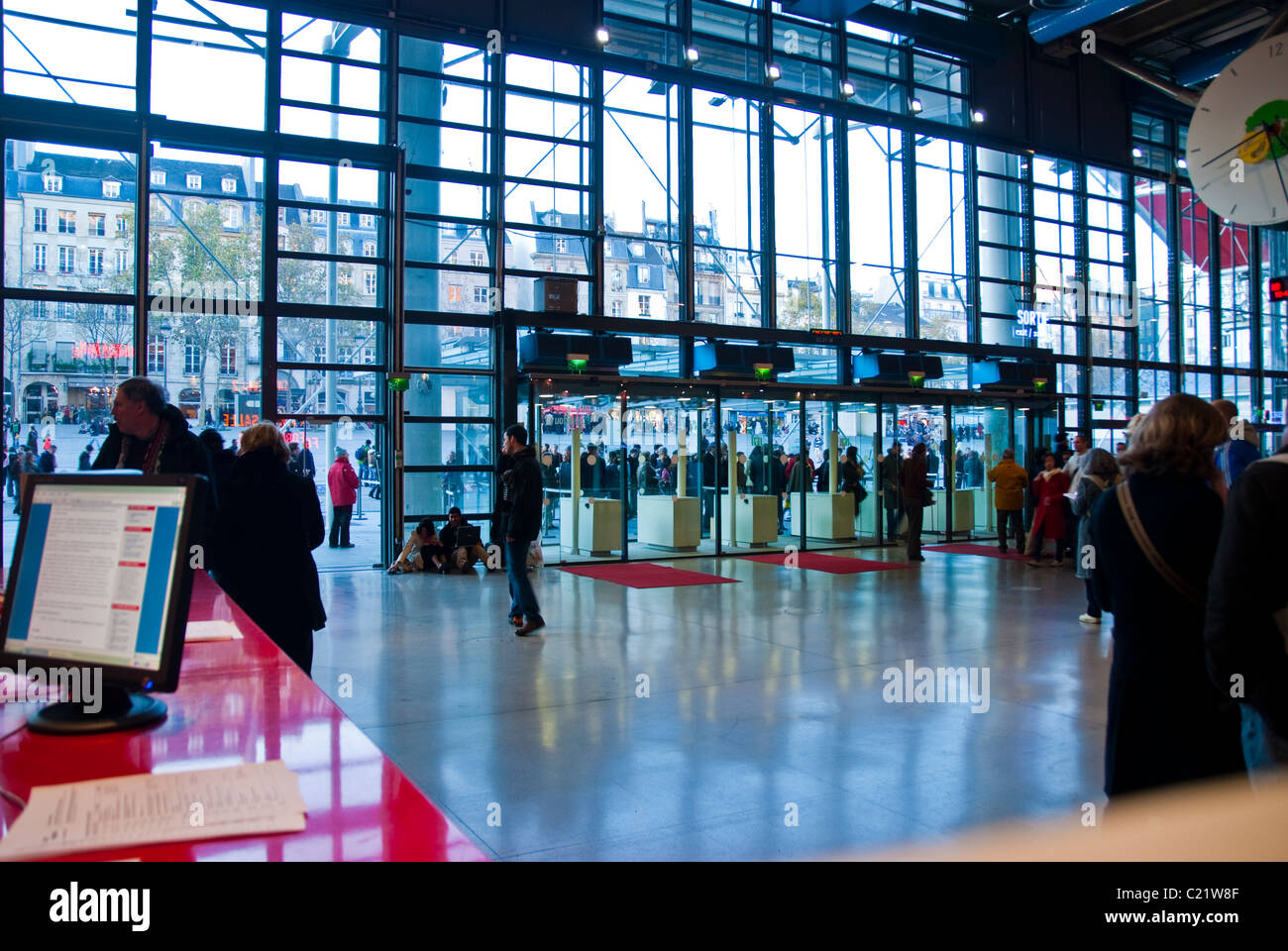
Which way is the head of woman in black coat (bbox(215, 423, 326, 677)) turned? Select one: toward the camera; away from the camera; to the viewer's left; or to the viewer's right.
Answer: away from the camera

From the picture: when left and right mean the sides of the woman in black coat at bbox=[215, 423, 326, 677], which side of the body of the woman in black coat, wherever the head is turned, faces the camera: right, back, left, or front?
back

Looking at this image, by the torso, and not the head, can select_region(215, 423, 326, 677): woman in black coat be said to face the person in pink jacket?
yes

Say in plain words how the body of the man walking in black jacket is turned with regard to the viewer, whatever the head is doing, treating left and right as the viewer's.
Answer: facing to the left of the viewer

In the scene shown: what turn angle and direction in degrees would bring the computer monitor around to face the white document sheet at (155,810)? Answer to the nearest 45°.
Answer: approximately 45° to its left

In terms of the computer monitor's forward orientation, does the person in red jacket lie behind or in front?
behind

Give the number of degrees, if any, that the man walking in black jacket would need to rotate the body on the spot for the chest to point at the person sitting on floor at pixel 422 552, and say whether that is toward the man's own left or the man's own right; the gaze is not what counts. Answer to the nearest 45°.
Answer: approximately 90° to the man's own right

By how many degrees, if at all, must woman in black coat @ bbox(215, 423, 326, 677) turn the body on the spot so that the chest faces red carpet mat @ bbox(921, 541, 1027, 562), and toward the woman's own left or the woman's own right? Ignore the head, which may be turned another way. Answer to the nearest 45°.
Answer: approximately 45° to the woman's own right

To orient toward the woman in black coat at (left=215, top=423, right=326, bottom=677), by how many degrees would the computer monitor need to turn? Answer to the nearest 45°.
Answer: approximately 135° to its right
